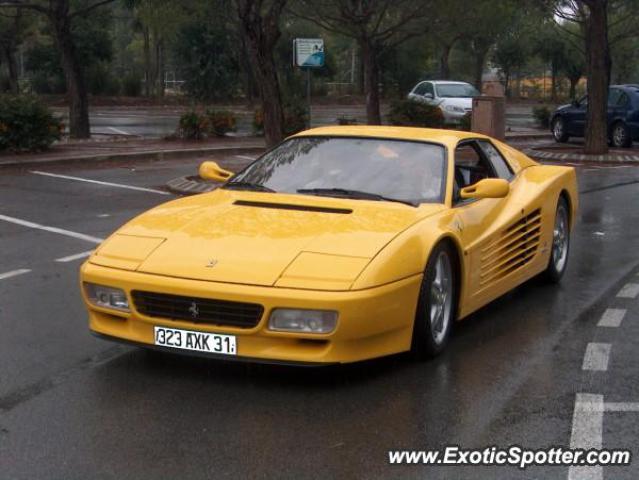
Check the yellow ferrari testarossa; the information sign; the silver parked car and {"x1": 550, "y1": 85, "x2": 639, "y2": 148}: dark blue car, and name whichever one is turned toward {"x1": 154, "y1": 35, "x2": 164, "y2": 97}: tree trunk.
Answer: the dark blue car

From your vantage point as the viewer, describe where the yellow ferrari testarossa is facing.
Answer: facing the viewer and to the left of the viewer

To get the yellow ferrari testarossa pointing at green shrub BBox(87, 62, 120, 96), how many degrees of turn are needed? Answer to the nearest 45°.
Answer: approximately 135° to its right

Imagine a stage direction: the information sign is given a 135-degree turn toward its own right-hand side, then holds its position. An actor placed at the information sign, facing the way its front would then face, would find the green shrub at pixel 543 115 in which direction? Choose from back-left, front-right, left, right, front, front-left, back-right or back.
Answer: right

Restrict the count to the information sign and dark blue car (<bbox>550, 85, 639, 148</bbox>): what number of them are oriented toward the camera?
1

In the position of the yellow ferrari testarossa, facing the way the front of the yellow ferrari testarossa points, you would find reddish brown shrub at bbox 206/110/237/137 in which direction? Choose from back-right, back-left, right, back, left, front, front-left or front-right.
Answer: back-right

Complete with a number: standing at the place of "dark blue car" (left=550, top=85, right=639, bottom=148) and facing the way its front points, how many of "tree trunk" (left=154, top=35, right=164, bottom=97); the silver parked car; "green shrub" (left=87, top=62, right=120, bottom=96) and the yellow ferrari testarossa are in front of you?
3

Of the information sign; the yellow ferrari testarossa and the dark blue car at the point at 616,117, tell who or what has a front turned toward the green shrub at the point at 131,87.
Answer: the dark blue car

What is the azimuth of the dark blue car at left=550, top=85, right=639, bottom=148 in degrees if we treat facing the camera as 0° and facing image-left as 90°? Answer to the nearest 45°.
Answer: approximately 135°

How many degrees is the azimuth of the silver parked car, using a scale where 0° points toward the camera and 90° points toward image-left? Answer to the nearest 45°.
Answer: approximately 315°

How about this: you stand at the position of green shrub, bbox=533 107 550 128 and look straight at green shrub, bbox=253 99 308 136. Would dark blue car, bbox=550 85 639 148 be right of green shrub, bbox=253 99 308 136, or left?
left

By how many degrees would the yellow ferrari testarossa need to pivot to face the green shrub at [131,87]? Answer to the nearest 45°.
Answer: approximately 135° to its right
